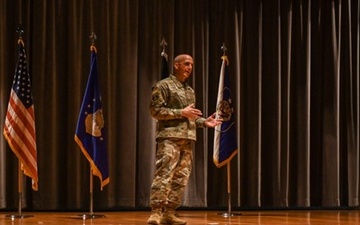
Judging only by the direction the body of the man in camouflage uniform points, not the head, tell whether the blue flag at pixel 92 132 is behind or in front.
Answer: behind

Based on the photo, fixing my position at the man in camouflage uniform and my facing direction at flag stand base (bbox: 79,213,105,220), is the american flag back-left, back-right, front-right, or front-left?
front-left

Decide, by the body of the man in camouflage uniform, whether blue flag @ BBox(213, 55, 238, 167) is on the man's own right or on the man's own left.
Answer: on the man's own left

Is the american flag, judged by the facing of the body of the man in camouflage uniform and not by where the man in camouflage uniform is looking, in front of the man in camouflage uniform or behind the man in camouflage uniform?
behind

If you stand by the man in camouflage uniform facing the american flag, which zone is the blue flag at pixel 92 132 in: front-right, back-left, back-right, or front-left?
front-right

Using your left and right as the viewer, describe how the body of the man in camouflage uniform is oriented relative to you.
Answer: facing the viewer and to the right of the viewer
